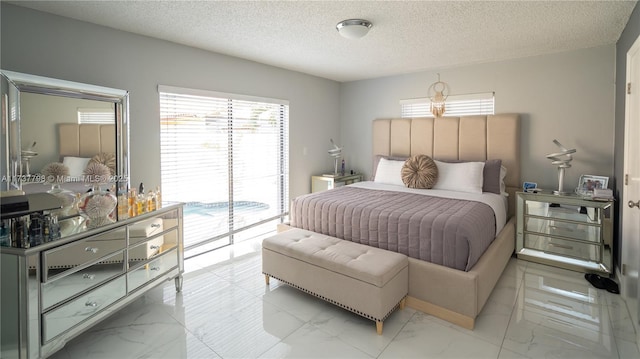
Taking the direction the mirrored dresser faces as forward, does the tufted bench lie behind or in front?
in front

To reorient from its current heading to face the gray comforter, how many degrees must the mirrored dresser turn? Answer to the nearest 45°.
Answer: approximately 45° to its left

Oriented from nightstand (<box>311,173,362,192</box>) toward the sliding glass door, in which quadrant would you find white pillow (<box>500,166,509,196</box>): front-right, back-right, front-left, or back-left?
back-left

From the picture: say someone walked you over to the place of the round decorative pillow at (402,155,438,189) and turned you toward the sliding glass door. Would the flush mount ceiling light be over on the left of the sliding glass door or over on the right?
left

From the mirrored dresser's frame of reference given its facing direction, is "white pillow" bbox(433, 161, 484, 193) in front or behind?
in front

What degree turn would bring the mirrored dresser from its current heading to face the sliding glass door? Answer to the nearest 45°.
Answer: approximately 90° to its left

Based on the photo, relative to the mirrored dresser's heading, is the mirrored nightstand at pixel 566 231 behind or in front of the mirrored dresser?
in front

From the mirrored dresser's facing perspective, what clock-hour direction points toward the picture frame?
The picture frame is roughly at 11 o'clock from the mirrored dresser.

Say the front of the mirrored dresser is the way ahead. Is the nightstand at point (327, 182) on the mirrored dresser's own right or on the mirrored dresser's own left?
on the mirrored dresser's own left

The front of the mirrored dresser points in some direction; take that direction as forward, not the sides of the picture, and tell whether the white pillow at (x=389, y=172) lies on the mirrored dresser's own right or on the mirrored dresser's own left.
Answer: on the mirrored dresser's own left

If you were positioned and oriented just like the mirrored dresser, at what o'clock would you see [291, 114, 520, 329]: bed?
The bed is roughly at 11 o'clock from the mirrored dresser.

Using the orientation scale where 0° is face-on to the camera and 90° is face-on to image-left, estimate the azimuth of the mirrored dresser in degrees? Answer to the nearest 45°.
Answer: approximately 315°
